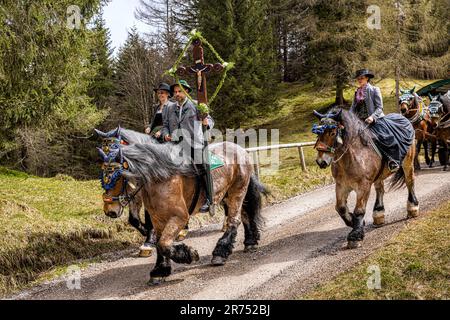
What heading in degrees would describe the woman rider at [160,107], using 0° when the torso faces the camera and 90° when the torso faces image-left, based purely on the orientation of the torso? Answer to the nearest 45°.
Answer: approximately 45°

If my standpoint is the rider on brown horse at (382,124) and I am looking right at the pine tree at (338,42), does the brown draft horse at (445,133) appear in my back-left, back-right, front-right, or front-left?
front-right

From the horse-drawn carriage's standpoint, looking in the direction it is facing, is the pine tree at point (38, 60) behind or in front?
in front

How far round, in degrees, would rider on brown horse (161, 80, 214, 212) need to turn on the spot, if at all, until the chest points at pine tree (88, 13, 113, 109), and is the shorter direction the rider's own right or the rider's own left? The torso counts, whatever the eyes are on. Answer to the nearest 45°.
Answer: approximately 135° to the rider's own right

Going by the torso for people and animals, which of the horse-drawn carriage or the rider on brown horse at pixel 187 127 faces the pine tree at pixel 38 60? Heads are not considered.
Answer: the horse-drawn carriage

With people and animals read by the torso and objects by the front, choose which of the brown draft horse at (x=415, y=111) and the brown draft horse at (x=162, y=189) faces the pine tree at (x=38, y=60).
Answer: the brown draft horse at (x=415, y=111)

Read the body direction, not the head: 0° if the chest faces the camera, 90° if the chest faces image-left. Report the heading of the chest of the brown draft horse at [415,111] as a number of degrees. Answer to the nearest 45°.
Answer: approximately 45°

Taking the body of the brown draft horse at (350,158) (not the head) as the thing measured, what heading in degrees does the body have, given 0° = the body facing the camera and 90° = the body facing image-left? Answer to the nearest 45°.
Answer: approximately 45°

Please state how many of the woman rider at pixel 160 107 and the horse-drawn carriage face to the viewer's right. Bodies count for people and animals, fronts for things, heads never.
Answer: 0

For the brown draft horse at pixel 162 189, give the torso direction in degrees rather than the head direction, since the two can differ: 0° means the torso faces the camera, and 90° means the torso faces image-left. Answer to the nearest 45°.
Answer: approximately 45°

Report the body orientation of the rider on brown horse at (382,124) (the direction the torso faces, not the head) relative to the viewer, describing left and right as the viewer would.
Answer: facing the viewer and to the left of the viewer

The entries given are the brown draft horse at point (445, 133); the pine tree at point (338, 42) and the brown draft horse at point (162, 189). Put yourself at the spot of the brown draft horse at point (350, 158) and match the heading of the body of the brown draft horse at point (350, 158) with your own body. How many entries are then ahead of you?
1

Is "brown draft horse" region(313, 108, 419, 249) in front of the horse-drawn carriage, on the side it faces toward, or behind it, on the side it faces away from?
in front
